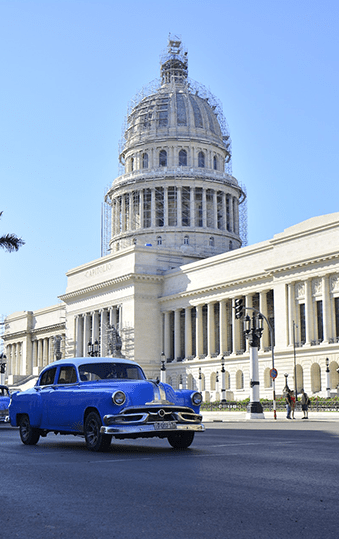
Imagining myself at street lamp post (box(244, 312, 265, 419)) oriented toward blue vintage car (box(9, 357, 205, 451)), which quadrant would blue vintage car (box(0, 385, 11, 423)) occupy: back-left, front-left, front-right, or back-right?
front-right

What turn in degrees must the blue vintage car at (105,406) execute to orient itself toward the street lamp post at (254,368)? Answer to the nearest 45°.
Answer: approximately 135° to its left

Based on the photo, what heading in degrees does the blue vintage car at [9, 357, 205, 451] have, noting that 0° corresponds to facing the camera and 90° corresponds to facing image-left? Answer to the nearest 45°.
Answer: approximately 315°

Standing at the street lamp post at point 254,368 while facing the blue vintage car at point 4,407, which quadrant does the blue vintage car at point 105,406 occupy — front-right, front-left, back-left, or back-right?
front-left

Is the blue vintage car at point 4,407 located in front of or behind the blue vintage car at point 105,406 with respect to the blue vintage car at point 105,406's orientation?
behind
